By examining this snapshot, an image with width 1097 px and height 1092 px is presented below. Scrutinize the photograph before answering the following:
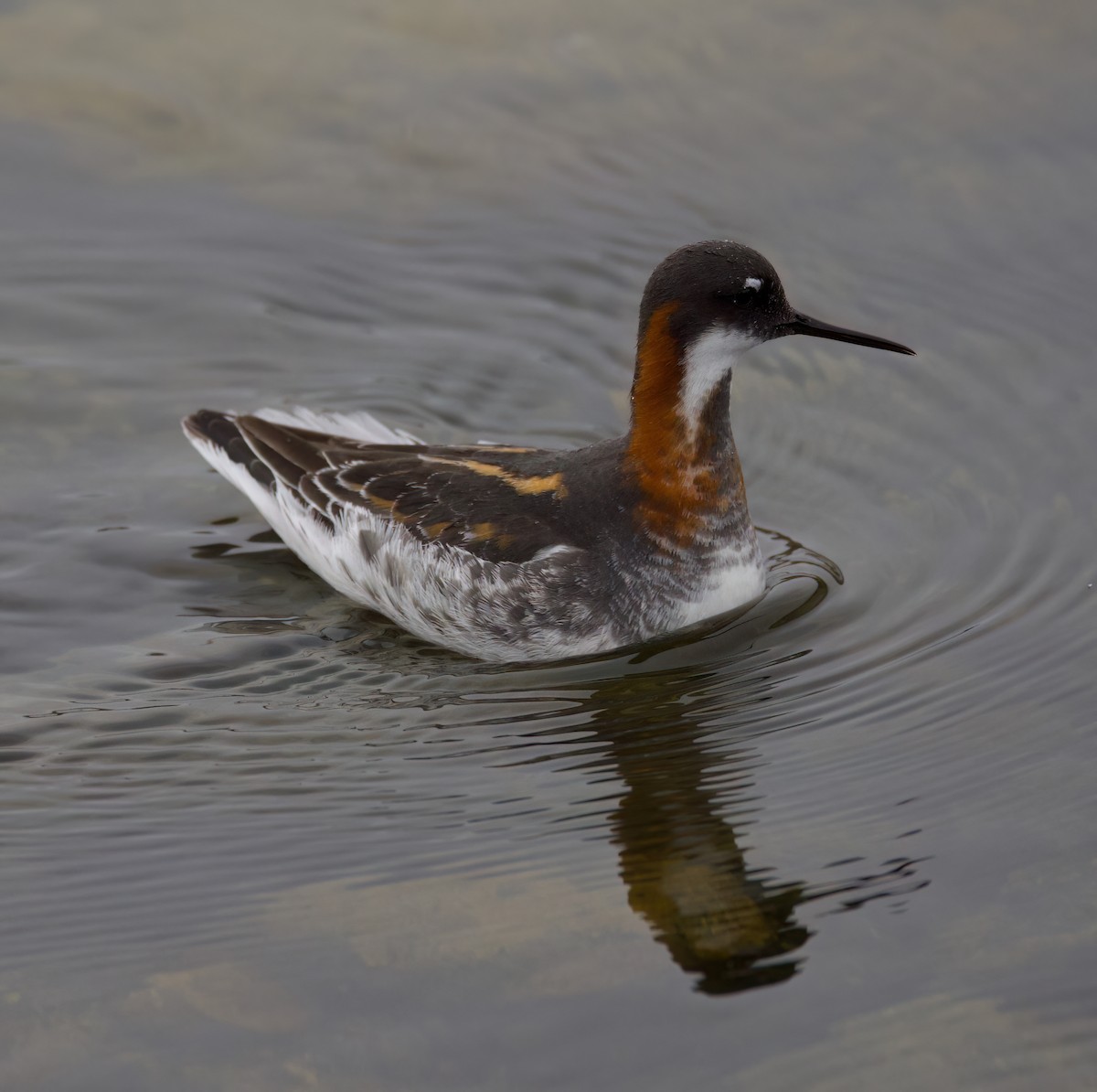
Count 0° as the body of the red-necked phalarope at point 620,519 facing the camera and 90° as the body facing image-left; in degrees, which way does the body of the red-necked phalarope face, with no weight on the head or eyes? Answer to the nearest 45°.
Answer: approximately 270°
